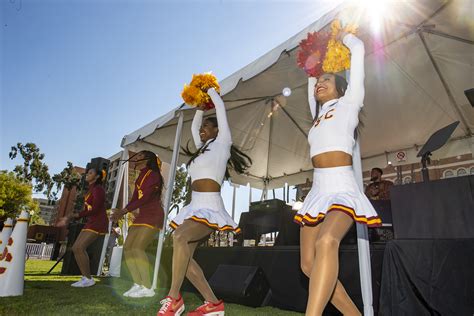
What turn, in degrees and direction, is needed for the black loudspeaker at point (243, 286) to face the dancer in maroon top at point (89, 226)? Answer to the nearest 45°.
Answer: approximately 45° to its right

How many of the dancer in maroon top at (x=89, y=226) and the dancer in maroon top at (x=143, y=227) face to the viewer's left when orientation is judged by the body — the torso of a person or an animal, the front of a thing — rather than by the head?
2

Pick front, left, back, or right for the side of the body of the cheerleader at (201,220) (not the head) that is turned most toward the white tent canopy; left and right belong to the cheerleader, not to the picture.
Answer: back

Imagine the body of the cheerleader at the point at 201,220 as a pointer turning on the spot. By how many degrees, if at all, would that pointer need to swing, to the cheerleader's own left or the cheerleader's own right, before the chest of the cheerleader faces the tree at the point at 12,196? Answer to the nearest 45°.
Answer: approximately 90° to the cheerleader's own right

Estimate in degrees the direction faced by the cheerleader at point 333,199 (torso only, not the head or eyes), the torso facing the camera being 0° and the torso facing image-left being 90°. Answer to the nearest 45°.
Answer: approximately 45°

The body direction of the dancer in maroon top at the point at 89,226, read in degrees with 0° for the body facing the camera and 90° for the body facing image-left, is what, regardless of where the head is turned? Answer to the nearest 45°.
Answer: approximately 90°

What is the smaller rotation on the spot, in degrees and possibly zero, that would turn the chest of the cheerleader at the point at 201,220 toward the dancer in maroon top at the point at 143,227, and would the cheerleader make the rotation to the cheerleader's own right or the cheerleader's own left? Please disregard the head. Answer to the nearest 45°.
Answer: approximately 90° to the cheerleader's own right

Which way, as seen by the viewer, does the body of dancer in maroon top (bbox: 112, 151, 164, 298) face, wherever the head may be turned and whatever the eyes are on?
to the viewer's left

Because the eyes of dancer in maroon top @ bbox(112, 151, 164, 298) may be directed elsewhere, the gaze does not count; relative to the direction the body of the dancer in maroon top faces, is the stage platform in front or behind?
behind

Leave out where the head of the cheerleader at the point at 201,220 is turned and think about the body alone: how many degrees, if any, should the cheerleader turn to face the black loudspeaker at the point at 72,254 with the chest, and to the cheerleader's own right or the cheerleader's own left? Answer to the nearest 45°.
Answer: approximately 90° to the cheerleader's own right
